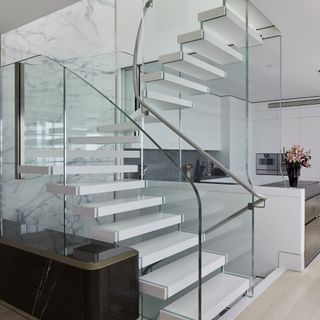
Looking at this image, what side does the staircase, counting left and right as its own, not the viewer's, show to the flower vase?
left

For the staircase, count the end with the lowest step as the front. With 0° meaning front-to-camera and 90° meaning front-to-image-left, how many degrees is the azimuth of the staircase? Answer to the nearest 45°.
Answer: approximately 315°

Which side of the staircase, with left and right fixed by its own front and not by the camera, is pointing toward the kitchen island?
left

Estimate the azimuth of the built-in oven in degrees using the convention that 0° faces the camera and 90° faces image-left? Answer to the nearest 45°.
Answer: approximately 0°

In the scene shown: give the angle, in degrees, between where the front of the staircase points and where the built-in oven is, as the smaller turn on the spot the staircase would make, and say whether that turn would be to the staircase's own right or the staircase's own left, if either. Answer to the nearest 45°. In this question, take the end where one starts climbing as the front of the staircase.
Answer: approximately 90° to the staircase's own left
